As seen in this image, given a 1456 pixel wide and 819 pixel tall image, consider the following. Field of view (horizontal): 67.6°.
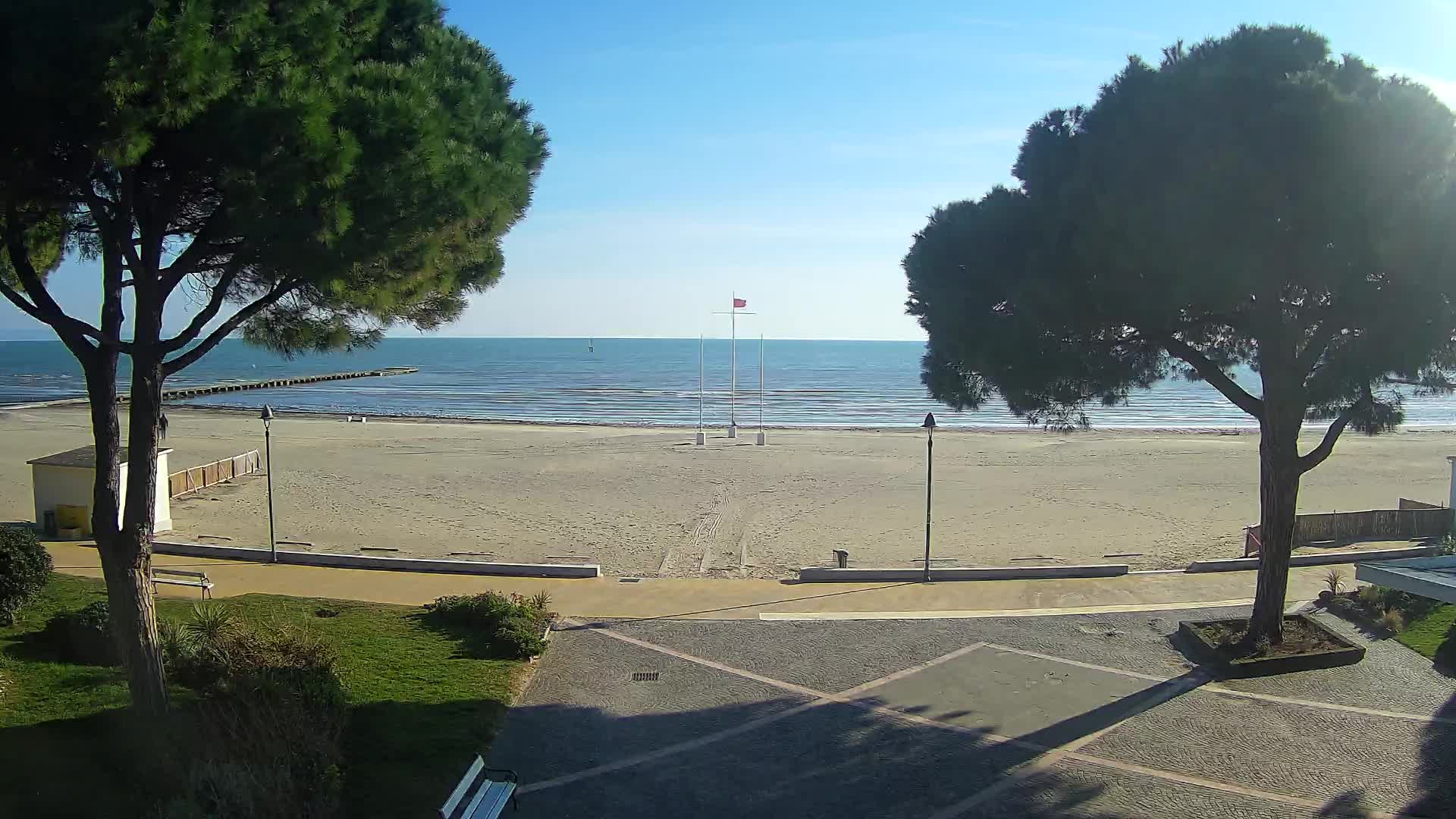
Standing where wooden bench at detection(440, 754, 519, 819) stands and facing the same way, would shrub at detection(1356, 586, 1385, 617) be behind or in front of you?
in front

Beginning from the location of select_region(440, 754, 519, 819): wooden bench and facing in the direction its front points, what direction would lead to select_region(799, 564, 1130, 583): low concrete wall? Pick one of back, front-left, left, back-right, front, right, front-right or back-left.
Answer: front-left

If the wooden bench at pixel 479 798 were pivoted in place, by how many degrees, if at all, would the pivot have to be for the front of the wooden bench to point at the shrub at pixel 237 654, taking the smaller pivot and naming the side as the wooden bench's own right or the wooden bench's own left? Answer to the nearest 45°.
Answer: approximately 135° to the wooden bench's own left

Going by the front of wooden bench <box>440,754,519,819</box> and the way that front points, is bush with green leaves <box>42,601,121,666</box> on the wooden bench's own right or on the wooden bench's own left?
on the wooden bench's own left

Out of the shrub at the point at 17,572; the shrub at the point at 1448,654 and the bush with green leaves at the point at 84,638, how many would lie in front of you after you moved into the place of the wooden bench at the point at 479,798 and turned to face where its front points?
1

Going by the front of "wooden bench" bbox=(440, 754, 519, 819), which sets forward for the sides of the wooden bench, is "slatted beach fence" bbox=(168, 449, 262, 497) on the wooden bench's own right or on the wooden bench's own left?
on the wooden bench's own left

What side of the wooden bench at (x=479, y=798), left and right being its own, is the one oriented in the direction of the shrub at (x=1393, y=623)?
front

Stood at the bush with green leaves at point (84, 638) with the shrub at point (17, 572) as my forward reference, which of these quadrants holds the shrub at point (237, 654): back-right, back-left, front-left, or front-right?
back-right

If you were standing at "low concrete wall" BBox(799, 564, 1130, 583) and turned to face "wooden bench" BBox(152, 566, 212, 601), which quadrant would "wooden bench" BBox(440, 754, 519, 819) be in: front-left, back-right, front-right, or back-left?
front-left

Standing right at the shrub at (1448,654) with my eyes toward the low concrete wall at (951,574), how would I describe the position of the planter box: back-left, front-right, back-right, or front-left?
front-left

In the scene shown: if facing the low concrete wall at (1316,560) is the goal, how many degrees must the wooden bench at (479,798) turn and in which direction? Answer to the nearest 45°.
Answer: approximately 45° to its left

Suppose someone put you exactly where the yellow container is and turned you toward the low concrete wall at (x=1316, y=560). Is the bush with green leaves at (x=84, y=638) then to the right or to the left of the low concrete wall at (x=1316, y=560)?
right

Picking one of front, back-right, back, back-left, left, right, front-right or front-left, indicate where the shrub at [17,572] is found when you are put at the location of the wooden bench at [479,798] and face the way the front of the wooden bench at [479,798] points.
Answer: back-left

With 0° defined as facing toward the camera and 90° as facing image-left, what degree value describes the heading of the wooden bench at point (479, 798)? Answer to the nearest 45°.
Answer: approximately 270°

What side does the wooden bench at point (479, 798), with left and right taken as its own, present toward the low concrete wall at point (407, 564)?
left

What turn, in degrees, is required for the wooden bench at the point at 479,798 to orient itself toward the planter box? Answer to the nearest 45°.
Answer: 0° — it already faces it

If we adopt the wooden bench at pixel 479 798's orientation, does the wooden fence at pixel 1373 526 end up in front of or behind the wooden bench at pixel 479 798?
in front
